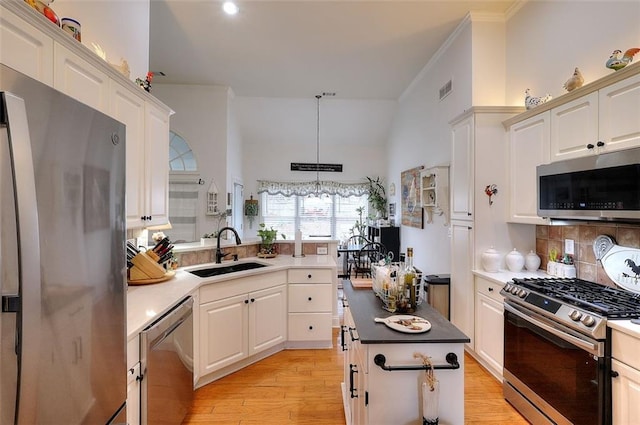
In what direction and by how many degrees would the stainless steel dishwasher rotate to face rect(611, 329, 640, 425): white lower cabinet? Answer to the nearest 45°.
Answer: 0° — it already faces it

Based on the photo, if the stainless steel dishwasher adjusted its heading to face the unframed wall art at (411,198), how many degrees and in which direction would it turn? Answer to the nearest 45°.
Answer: approximately 90° to its left

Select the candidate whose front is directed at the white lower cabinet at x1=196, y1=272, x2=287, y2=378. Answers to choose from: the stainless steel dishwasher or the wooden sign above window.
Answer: the wooden sign above window

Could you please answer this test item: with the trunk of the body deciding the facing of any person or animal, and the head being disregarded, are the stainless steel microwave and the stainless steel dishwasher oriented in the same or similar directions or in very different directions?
very different directions

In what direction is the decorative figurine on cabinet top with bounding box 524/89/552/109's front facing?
to the viewer's left

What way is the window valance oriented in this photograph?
toward the camera

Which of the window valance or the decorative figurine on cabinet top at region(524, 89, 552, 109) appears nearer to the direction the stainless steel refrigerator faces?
the decorative figurine on cabinet top

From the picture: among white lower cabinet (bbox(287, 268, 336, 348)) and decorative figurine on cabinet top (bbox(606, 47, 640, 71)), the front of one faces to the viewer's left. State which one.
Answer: the decorative figurine on cabinet top

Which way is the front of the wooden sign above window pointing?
toward the camera

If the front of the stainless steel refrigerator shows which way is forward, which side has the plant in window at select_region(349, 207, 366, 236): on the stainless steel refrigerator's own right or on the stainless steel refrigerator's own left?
on the stainless steel refrigerator's own left

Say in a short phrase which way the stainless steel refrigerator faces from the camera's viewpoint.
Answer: facing the viewer and to the right of the viewer

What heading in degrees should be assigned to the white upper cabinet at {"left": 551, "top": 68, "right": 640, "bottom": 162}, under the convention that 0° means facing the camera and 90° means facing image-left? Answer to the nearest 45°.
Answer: approximately 45°

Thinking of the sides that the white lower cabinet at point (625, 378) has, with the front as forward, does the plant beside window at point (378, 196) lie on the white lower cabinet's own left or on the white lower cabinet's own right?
on the white lower cabinet's own right

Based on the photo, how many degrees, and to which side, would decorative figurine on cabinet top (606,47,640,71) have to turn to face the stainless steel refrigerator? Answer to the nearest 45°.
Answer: approximately 45° to its left
